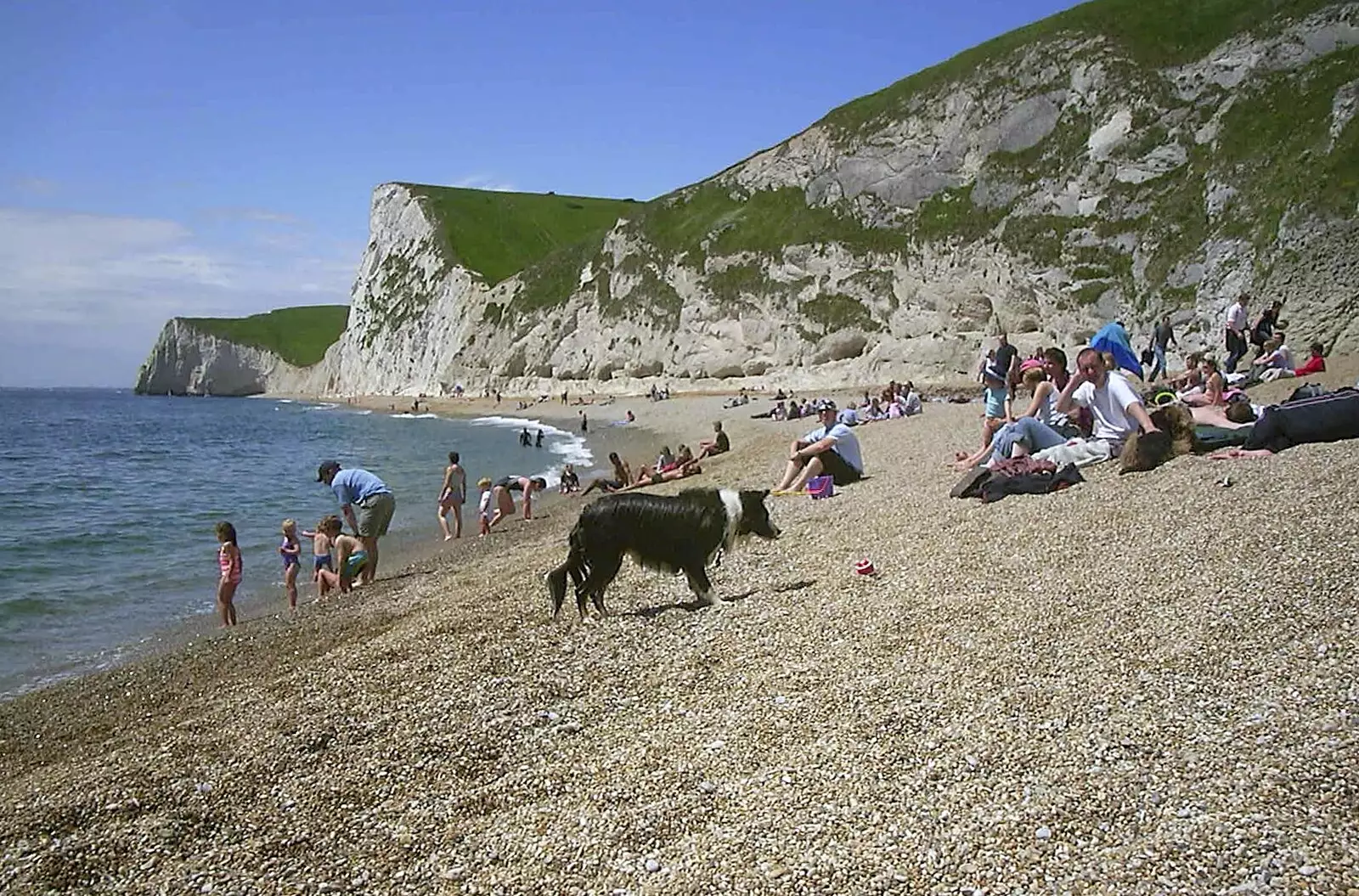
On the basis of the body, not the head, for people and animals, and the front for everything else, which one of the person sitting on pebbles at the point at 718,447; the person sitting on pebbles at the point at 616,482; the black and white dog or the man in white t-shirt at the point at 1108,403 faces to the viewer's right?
the black and white dog

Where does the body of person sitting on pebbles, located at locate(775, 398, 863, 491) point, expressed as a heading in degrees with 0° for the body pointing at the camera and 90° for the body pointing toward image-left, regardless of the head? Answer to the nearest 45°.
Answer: approximately 45°

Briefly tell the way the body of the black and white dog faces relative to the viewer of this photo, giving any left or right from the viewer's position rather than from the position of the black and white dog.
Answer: facing to the right of the viewer

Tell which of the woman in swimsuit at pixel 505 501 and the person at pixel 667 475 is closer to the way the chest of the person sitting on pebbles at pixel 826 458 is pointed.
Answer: the woman in swimsuit

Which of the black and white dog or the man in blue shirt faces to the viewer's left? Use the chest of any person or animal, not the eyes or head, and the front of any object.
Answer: the man in blue shirt

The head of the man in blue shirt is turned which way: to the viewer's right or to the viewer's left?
to the viewer's left

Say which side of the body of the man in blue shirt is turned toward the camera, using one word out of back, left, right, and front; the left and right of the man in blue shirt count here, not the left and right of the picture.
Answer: left

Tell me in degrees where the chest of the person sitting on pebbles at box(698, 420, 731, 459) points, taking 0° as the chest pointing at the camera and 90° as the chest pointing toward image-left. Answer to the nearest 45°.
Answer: approximately 90°

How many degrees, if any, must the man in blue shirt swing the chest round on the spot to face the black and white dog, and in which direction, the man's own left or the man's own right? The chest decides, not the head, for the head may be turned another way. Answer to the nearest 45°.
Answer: approximately 135° to the man's own left

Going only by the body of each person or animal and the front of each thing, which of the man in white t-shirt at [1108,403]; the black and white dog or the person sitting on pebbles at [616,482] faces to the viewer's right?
the black and white dog

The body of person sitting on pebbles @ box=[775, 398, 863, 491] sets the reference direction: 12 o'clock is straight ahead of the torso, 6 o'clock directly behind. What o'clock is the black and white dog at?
The black and white dog is roughly at 11 o'clock from the person sitting on pebbles.

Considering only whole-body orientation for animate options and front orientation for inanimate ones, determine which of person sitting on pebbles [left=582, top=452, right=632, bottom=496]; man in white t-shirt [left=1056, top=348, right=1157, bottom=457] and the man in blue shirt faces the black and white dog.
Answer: the man in white t-shirt

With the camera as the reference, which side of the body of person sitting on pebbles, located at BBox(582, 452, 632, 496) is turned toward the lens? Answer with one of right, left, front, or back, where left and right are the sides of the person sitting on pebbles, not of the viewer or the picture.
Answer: left
